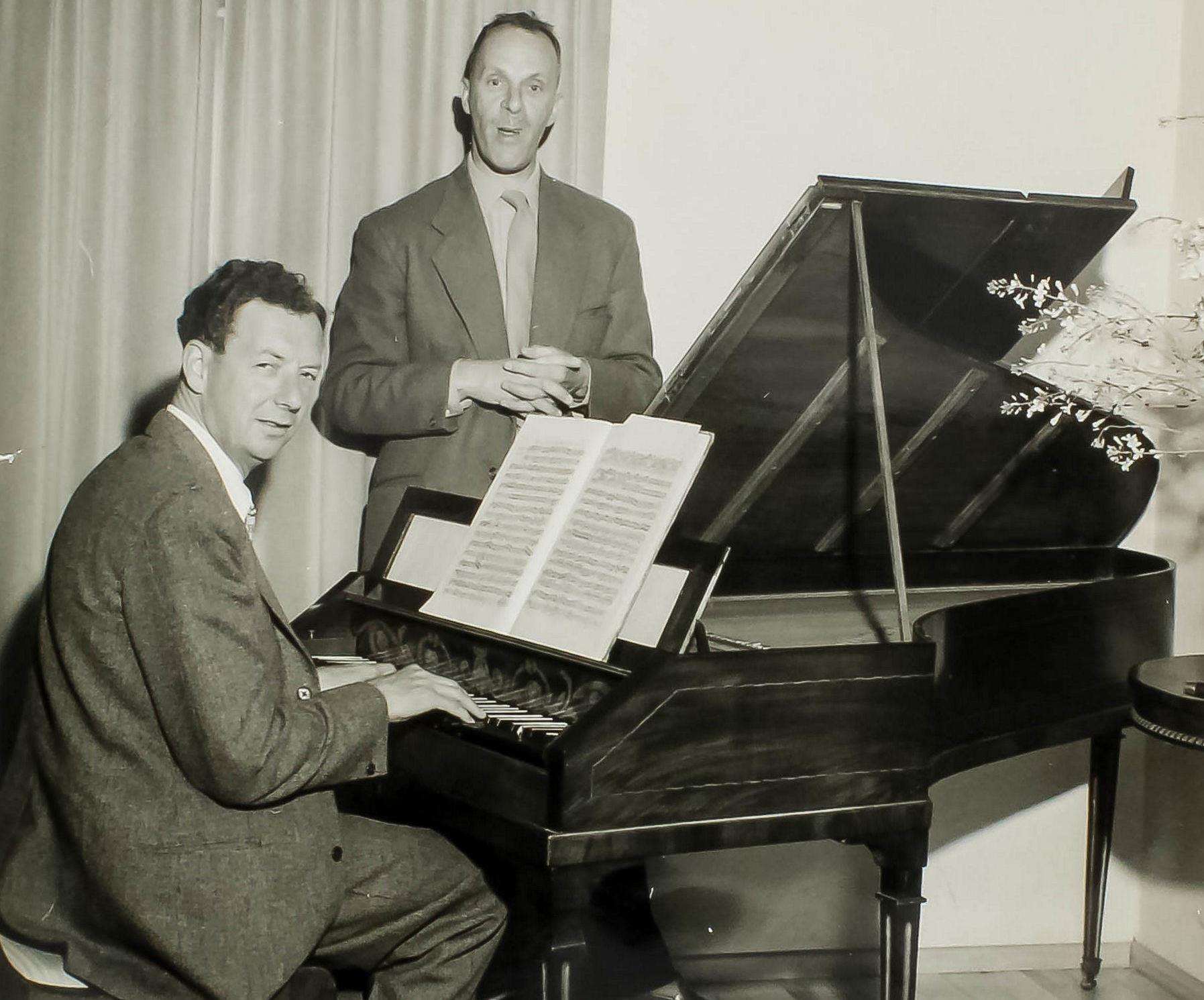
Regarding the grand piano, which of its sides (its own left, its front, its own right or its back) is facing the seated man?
front

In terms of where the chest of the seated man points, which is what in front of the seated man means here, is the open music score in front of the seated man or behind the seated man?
in front

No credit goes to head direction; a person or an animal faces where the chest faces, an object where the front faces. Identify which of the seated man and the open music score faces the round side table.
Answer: the seated man

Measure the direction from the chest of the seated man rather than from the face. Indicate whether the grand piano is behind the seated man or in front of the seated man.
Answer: in front

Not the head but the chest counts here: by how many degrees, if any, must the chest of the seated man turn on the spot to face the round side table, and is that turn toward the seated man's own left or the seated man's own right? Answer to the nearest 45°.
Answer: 0° — they already face it

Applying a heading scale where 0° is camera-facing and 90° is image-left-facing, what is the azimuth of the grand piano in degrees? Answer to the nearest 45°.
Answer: approximately 45°

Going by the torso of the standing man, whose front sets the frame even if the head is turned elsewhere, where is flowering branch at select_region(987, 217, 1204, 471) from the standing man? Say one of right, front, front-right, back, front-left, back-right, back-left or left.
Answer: left

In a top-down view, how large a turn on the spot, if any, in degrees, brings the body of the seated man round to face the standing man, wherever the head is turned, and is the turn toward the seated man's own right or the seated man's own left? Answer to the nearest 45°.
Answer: approximately 45° to the seated man's own left

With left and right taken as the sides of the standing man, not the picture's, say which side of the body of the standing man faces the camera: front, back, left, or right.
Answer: front

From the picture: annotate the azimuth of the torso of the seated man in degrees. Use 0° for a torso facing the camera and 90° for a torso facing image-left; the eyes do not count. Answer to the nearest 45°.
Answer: approximately 270°

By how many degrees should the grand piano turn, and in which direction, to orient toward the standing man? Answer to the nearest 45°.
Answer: approximately 90° to its right

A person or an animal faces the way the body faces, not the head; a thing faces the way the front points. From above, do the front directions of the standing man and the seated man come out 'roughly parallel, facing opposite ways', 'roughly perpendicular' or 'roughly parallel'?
roughly perpendicular
